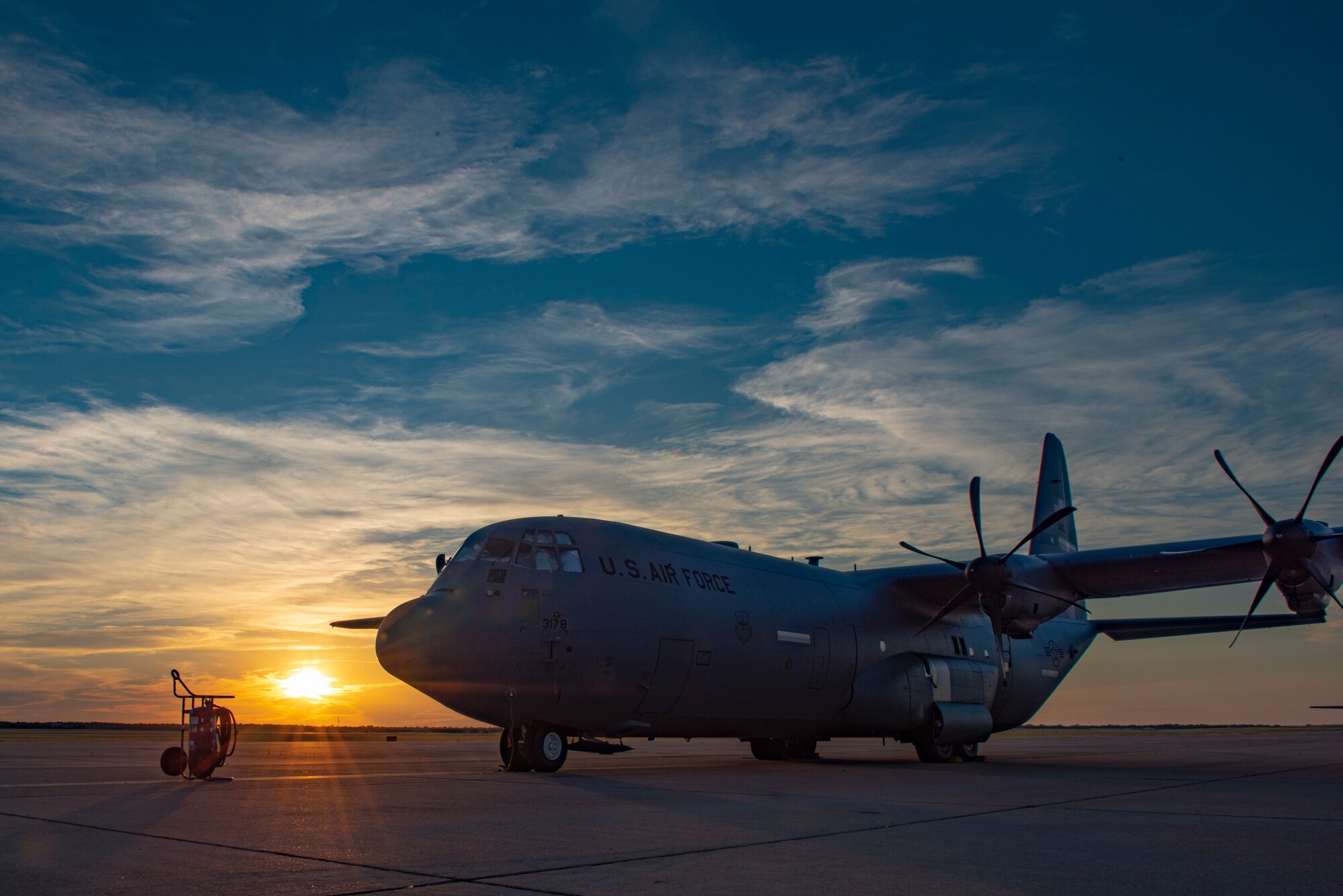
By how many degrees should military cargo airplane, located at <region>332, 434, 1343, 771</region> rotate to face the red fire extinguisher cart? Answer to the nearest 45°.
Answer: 0° — it already faces it

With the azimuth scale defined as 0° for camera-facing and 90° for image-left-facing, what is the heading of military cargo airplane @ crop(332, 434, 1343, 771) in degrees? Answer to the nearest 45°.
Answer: approximately 45°
